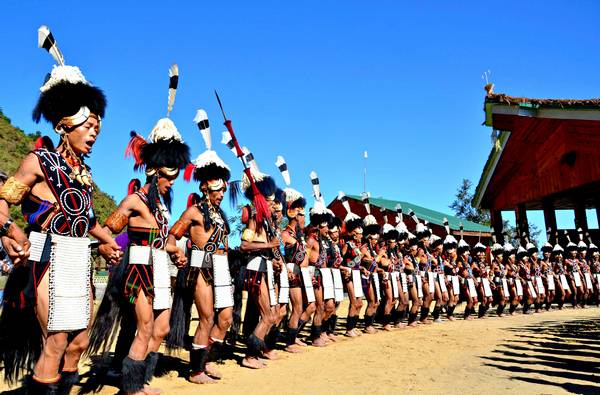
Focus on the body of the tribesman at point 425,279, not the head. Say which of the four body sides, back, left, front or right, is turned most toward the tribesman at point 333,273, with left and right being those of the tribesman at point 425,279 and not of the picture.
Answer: right

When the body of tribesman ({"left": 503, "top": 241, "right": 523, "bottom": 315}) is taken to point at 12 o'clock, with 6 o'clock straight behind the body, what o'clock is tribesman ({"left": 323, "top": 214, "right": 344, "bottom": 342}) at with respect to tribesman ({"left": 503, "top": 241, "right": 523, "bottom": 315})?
tribesman ({"left": 323, "top": 214, "right": 344, "bottom": 342}) is roughly at 2 o'clock from tribesman ({"left": 503, "top": 241, "right": 523, "bottom": 315}).

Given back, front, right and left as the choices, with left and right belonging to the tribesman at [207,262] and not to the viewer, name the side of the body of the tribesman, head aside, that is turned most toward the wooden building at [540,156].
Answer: left

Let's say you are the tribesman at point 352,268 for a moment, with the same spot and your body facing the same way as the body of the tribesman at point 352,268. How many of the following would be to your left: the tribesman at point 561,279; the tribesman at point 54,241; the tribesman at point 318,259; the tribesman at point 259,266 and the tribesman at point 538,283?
2
